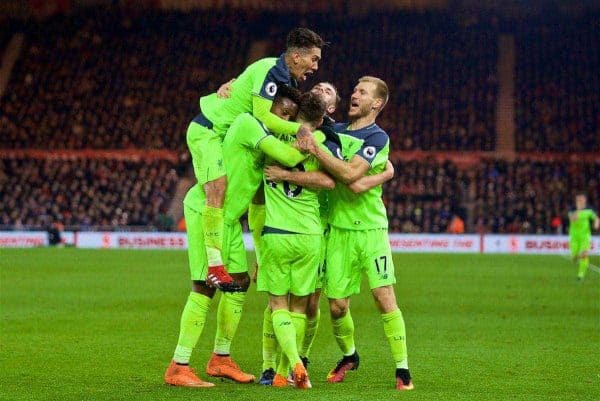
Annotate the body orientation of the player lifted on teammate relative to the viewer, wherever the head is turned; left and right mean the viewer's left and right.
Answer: facing to the right of the viewer

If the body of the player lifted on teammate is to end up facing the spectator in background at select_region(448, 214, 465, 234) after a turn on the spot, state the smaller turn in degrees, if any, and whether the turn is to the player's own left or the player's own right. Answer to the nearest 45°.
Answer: approximately 90° to the player's own left
